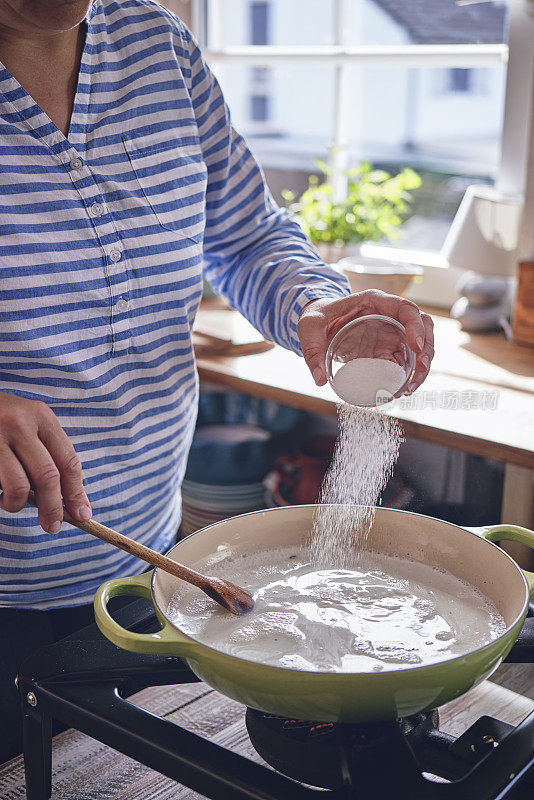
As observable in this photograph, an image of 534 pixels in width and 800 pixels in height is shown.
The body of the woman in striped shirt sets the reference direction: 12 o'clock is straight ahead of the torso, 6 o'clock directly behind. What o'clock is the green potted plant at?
The green potted plant is roughly at 8 o'clock from the woman in striped shirt.

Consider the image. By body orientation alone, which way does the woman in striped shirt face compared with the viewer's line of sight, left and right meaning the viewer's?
facing the viewer and to the right of the viewer
